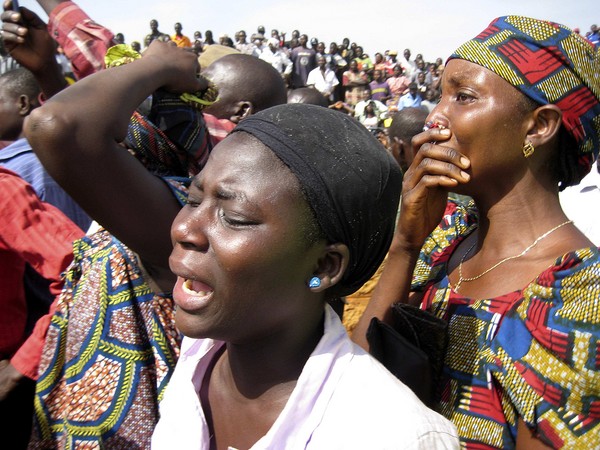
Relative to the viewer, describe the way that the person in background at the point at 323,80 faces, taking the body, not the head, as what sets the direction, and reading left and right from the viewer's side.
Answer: facing the viewer

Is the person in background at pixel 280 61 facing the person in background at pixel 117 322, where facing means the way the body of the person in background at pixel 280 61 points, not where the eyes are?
yes

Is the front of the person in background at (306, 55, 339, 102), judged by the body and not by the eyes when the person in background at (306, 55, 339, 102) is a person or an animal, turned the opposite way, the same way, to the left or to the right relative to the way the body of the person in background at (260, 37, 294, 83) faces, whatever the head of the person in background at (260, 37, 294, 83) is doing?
the same way

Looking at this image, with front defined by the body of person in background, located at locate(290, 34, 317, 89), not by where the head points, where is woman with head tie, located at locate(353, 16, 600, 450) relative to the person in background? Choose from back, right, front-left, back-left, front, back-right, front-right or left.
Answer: front

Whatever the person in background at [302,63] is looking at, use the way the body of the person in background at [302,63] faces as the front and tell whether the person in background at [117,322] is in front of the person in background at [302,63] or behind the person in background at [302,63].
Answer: in front

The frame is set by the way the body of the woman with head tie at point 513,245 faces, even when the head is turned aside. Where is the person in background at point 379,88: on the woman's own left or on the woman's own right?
on the woman's own right

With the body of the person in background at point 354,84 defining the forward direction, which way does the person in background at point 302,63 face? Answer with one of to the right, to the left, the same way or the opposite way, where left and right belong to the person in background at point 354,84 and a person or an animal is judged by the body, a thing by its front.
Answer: the same way

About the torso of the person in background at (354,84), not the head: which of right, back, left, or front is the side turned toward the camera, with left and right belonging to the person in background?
front

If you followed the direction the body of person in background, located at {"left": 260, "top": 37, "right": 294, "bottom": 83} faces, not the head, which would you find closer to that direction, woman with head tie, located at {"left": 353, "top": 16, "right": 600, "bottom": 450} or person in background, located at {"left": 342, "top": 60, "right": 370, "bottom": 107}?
the woman with head tie

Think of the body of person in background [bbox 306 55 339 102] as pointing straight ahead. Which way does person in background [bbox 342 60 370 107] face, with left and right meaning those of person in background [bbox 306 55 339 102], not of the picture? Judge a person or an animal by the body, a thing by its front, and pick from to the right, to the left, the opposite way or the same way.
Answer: the same way
